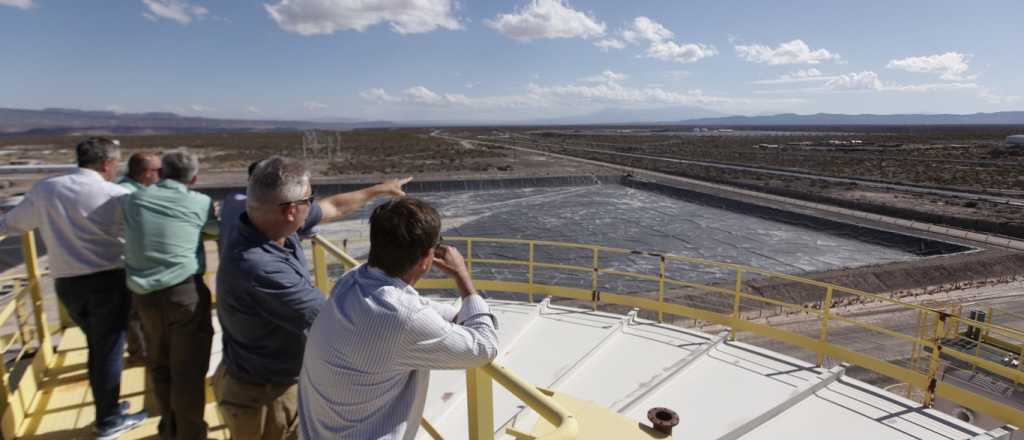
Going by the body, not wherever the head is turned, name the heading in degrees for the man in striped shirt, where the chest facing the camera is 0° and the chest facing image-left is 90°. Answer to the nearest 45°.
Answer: approximately 225°

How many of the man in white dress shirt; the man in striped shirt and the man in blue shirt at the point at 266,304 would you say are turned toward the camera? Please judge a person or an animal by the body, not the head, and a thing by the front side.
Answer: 0

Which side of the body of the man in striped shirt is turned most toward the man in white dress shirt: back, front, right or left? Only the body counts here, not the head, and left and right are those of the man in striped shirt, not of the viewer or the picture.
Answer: left

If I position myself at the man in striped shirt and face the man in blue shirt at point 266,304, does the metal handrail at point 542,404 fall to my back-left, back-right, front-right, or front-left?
back-right

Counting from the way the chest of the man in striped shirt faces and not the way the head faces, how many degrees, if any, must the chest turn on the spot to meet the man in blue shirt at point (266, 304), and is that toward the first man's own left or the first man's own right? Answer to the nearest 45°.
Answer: approximately 90° to the first man's own left

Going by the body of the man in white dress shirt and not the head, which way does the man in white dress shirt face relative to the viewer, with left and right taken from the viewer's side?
facing away from the viewer and to the right of the viewer

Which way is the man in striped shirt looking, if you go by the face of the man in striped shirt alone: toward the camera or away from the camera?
away from the camera

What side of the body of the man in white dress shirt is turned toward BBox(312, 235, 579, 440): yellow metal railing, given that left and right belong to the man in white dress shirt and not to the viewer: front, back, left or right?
right

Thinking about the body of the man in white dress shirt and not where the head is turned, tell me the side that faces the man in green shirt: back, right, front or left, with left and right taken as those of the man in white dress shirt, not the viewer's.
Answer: right

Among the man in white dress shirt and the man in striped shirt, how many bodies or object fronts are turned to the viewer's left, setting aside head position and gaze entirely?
0

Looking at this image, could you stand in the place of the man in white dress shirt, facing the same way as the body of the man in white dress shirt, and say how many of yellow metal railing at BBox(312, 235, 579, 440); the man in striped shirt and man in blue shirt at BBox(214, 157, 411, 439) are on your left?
0

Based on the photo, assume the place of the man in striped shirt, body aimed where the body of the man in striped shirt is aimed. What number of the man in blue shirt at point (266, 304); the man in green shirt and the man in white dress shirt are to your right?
0

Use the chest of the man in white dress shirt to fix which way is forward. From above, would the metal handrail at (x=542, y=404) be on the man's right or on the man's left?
on the man's right
